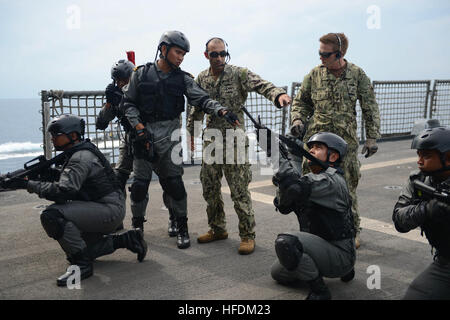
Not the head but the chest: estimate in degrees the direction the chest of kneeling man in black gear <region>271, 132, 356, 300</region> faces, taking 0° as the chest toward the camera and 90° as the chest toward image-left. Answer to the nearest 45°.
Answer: approximately 90°

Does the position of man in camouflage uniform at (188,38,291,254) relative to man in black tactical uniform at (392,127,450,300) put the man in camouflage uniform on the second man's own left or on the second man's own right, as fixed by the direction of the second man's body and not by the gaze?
on the second man's own right

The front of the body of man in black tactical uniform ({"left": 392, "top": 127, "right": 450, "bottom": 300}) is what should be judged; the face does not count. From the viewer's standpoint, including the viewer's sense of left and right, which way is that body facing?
facing the viewer and to the left of the viewer

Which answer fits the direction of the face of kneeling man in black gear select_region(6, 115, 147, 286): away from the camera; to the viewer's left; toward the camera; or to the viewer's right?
to the viewer's left

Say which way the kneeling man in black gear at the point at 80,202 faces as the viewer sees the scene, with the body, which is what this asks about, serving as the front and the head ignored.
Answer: to the viewer's left

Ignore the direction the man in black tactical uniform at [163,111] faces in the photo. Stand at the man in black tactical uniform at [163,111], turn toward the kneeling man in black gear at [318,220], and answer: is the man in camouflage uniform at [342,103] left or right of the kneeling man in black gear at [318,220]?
left

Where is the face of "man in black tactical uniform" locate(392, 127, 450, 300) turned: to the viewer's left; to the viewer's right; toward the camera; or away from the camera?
to the viewer's left

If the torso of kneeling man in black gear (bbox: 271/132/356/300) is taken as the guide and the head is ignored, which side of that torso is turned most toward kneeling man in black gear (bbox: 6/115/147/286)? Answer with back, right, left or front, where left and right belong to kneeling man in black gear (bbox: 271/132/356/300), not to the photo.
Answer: front

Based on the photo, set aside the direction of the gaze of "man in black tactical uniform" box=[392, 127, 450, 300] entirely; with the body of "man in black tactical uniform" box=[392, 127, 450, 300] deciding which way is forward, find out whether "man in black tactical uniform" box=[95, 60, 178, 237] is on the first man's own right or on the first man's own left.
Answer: on the first man's own right

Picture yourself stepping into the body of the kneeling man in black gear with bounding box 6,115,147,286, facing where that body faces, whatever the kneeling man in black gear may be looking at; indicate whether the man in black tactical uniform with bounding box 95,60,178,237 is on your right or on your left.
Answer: on your right

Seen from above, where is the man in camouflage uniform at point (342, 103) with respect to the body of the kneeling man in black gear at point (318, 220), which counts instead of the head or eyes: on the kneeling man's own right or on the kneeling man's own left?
on the kneeling man's own right
